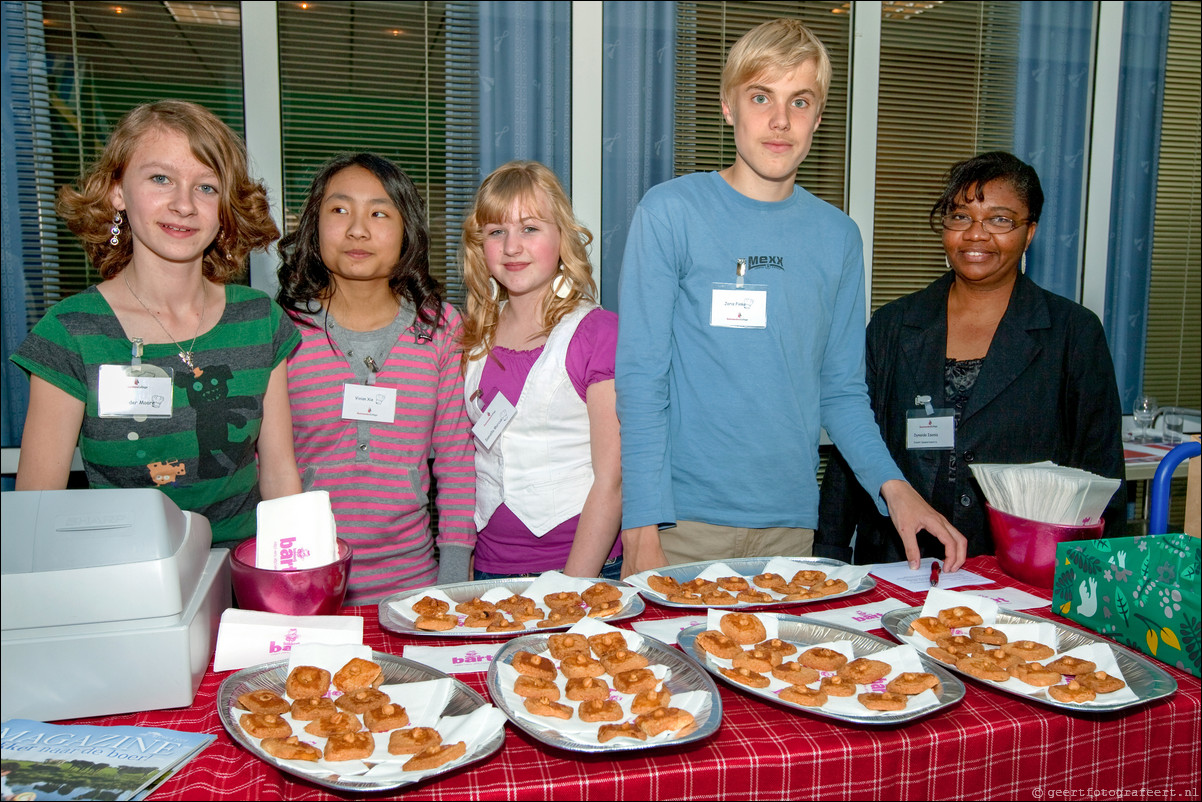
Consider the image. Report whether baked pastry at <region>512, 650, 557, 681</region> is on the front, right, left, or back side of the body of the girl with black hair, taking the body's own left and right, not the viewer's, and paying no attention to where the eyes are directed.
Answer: front

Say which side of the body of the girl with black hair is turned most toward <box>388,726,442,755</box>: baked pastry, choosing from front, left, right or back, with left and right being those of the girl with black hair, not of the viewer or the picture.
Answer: front

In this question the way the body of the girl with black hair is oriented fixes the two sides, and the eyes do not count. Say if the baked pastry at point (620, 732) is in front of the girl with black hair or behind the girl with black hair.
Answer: in front

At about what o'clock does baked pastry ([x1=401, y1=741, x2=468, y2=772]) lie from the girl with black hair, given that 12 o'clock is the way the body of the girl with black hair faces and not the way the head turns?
The baked pastry is roughly at 12 o'clock from the girl with black hair.

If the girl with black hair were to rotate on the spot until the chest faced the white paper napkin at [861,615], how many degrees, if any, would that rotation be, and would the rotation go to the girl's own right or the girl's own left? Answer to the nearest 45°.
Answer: approximately 45° to the girl's own left

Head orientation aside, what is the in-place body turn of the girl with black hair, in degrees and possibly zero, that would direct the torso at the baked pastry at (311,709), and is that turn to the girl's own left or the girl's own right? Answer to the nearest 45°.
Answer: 0° — they already face it

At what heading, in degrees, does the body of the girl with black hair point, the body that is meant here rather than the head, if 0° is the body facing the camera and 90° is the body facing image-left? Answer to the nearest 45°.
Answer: approximately 0°

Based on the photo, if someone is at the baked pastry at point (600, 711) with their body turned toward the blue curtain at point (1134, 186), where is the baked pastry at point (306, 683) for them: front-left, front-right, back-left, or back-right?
back-left

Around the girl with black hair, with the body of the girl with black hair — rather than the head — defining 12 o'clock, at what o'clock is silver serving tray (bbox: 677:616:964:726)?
The silver serving tray is roughly at 11 o'clock from the girl with black hair.

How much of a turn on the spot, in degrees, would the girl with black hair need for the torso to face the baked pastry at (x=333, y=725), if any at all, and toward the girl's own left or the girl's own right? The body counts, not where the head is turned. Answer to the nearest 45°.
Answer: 0° — they already face it
